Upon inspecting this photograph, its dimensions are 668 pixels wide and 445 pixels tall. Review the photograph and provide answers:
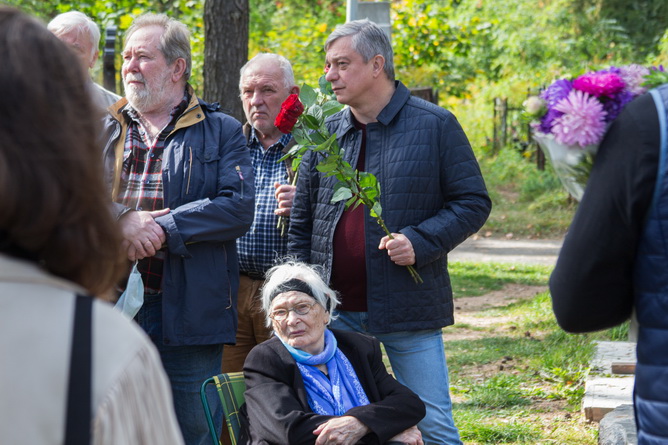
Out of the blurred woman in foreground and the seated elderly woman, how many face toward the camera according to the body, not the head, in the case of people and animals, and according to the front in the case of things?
1

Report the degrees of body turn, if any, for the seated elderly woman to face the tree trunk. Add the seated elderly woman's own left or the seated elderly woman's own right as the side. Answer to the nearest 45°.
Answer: approximately 180°

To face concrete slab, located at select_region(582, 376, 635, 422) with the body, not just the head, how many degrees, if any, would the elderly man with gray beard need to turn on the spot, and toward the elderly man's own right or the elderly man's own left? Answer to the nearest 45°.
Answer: approximately 135° to the elderly man's own left

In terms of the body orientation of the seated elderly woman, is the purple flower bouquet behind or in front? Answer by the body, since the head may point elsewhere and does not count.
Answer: in front

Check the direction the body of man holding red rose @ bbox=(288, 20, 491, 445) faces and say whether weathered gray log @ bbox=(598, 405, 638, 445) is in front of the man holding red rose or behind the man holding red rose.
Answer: behind

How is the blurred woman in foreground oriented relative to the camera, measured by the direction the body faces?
away from the camera

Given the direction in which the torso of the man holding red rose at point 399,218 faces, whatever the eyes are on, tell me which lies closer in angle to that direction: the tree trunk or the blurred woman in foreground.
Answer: the blurred woman in foreground

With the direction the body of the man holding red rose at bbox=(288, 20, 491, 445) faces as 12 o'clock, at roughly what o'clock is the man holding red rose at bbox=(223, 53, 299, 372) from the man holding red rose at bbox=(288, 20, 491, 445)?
the man holding red rose at bbox=(223, 53, 299, 372) is roughly at 3 o'clock from the man holding red rose at bbox=(288, 20, 491, 445).
